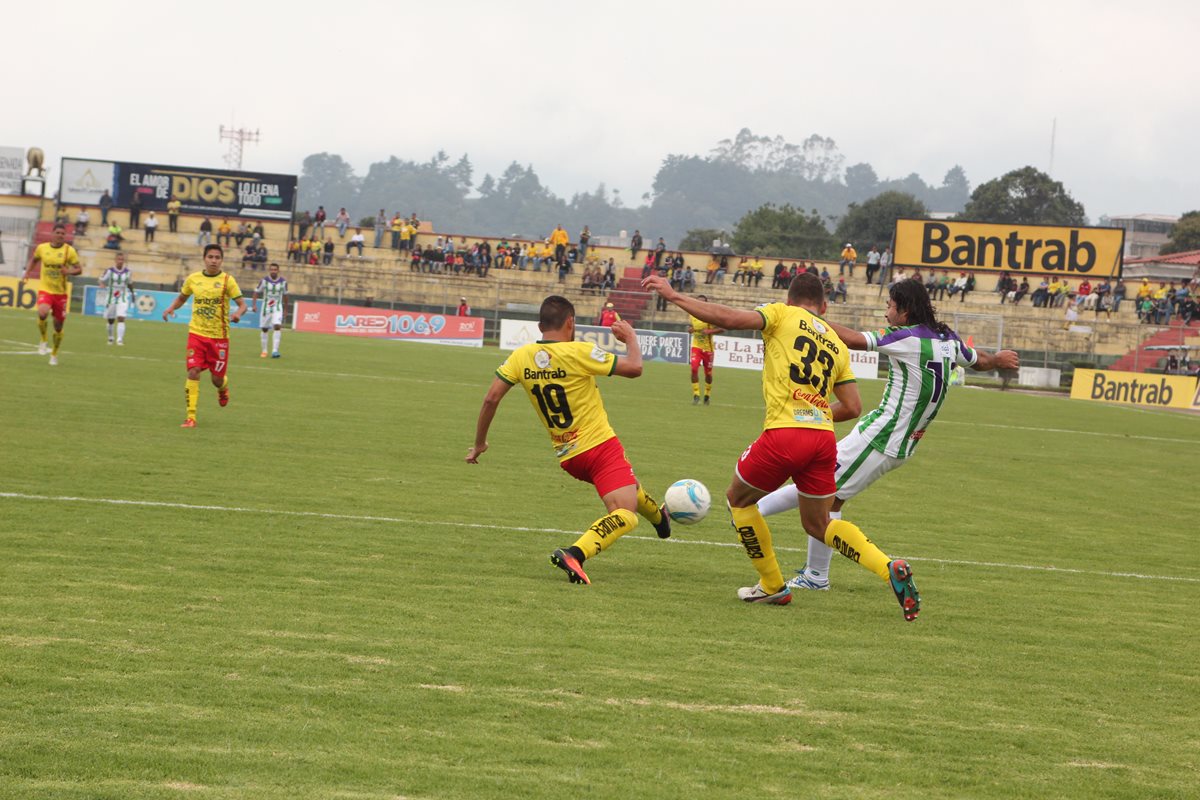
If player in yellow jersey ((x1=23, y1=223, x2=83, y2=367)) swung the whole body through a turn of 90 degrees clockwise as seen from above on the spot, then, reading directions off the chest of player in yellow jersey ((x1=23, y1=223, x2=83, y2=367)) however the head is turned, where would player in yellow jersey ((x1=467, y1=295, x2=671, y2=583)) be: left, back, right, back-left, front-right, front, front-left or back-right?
left

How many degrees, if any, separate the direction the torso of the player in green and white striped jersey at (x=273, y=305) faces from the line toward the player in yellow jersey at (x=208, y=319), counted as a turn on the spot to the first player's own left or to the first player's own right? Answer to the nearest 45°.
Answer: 0° — they already face them

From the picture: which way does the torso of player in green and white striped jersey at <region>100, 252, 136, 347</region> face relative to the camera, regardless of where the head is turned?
toward the camera

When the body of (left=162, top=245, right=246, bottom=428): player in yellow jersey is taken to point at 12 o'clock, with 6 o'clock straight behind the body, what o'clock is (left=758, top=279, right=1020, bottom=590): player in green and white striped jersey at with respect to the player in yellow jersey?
The player in green and white striped jersey is roughly at 11 o'clock from the player in yellow jersey.

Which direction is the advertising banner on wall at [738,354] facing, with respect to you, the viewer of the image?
facing the viewer

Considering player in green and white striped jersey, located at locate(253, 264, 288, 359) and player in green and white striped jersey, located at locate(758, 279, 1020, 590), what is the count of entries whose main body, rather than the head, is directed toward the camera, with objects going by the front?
1

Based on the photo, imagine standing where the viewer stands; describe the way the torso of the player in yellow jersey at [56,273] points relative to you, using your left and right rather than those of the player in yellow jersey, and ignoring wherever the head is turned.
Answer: facing the viewer

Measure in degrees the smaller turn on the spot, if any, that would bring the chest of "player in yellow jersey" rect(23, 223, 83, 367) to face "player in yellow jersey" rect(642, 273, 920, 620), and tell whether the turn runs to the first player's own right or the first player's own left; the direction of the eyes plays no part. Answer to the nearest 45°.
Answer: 0° — they already face them

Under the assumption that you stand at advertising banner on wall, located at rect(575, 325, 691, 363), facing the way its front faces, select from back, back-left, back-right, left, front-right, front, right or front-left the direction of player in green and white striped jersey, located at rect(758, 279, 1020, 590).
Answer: front

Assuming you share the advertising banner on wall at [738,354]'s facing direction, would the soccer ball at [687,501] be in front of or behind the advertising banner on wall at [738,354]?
in front

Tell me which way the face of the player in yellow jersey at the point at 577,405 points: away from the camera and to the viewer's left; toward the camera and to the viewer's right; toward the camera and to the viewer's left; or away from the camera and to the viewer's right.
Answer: away from the camera and to the viewer's right

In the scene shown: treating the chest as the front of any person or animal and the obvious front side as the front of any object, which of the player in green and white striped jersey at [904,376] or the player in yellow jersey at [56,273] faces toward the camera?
the player in yellow jersey

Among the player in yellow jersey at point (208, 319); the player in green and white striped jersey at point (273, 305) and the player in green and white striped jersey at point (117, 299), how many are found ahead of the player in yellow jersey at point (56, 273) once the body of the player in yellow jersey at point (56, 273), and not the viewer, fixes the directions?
1

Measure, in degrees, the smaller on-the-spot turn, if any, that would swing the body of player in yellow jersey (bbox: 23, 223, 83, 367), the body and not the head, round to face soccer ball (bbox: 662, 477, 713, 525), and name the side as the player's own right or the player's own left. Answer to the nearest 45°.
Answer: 0° — they already face it

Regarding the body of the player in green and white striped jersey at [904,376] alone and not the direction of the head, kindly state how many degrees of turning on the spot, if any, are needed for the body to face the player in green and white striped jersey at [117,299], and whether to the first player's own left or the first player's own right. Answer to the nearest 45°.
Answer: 0° — they already face them

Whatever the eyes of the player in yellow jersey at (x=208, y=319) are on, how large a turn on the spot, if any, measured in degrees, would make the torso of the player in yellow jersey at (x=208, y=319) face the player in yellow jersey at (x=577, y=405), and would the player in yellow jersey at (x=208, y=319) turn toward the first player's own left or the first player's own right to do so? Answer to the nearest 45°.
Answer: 0° — they already face them

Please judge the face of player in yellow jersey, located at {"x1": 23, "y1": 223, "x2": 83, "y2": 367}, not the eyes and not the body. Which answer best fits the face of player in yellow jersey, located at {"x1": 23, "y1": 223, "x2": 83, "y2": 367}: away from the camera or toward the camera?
toward the camera

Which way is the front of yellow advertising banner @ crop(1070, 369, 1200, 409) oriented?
toward the camera
